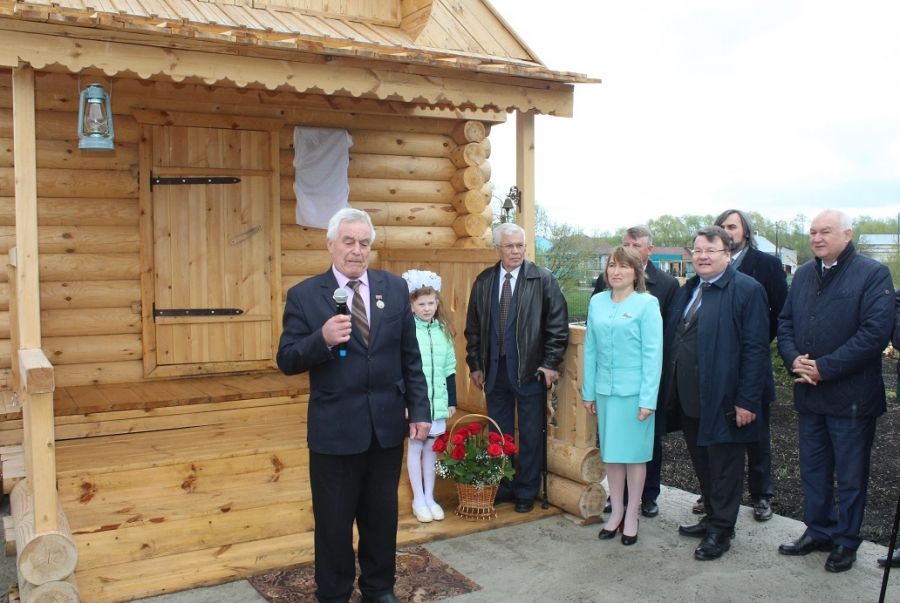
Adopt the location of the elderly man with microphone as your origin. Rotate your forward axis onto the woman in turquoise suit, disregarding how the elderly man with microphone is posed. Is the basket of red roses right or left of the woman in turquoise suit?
left

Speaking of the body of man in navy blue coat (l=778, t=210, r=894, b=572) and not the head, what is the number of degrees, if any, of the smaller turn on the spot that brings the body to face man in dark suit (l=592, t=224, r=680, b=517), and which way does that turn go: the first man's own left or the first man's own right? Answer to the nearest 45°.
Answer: approximately 90° to the first man's own right

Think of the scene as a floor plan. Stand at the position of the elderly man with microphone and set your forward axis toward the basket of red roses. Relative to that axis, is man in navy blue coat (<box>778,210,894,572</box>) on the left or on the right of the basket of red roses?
right

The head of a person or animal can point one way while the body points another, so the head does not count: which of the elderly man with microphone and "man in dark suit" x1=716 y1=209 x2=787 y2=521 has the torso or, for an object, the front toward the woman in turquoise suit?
the man in dark suit

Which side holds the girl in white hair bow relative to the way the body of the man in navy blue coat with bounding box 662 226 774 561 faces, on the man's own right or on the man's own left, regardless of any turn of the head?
on the man's own right

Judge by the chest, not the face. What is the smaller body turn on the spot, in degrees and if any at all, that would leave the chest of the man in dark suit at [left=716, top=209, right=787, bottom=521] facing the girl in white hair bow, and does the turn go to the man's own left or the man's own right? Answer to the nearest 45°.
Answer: approximately 45° to the man's own right

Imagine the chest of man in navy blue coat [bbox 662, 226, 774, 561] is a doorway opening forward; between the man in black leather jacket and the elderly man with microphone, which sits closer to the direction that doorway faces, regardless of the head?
the elderly man with microphone

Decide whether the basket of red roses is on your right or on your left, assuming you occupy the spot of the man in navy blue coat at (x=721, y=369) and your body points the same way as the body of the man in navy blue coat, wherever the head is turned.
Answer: on your right

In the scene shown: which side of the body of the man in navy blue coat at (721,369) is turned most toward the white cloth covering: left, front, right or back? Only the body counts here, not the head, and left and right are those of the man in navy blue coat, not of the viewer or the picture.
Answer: right

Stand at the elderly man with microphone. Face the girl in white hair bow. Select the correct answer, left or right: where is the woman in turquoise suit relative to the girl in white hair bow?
right

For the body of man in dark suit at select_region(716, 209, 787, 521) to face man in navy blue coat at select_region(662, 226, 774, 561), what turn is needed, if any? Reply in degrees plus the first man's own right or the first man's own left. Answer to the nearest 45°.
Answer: approximately 45° to the first man's own left
